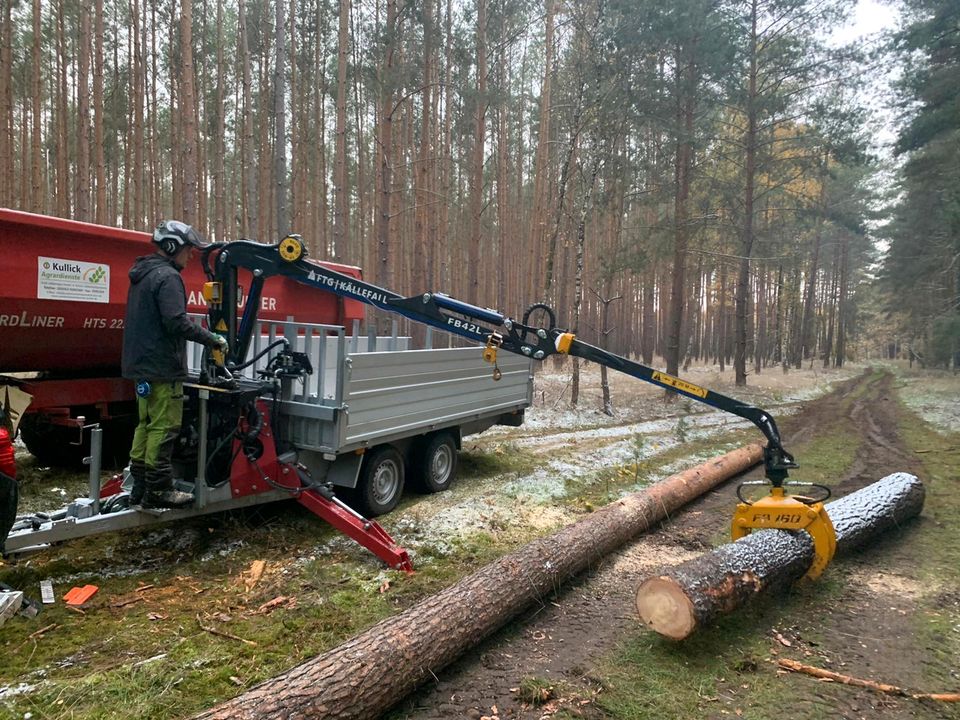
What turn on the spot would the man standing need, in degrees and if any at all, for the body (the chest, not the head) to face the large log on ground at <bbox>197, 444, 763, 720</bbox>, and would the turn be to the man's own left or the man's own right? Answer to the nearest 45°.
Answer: approximately 45° to the man's own right

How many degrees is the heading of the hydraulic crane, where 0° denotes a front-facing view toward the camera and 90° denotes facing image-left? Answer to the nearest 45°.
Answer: approximately 270°

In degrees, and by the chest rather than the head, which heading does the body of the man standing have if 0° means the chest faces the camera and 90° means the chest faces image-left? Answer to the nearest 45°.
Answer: approximately 270°

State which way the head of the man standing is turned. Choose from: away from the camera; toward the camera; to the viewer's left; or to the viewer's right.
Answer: to the viewer's right

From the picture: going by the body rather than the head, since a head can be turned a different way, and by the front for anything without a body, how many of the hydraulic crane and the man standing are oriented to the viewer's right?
2
